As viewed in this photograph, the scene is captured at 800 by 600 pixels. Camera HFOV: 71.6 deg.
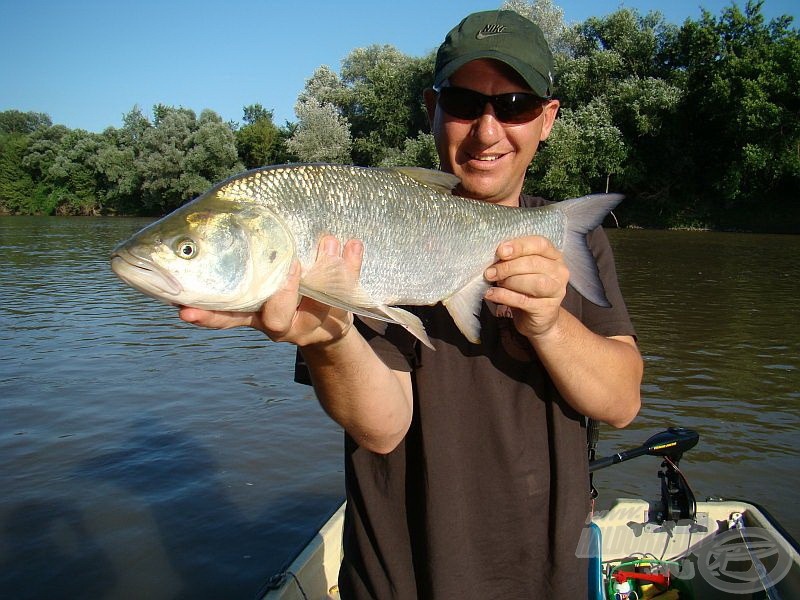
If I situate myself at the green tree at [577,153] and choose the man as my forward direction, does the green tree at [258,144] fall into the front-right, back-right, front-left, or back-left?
back-right

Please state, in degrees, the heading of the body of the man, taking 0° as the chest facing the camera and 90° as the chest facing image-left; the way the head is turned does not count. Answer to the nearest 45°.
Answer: approximately 0°

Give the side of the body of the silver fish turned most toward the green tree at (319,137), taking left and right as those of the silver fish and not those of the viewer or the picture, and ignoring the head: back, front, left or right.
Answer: right

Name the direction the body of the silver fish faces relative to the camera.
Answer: to the viewer's left

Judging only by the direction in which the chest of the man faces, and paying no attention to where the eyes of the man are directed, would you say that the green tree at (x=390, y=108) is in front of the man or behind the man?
behind

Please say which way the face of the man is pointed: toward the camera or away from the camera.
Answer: toward the camera

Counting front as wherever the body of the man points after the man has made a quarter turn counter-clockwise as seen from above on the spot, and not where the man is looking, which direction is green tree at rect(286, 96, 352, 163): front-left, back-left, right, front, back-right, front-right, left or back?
left

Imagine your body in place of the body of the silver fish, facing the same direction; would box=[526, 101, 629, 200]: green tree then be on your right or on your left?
on your right

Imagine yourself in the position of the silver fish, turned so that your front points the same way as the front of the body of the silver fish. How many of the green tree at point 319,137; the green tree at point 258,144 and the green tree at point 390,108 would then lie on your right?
3
